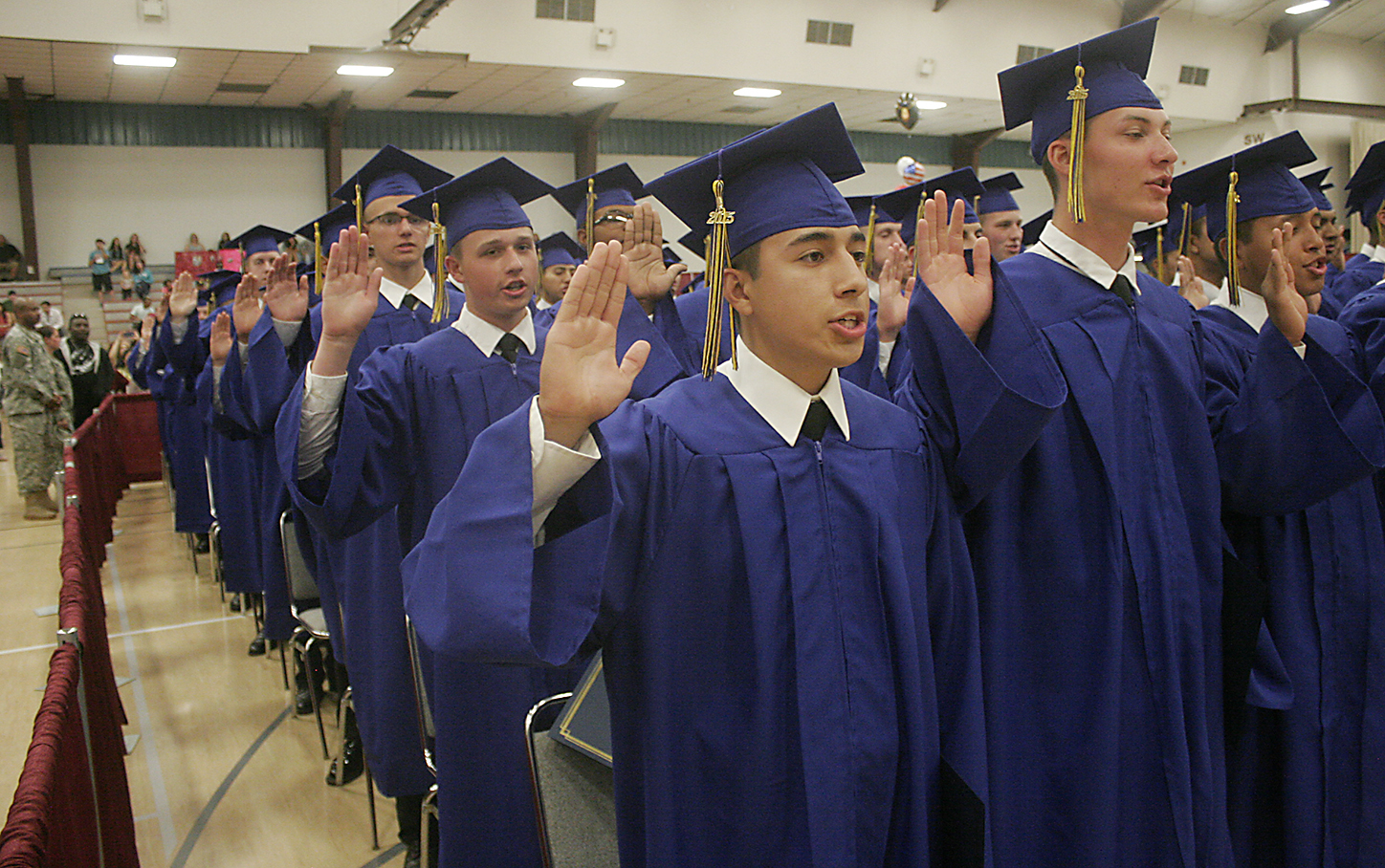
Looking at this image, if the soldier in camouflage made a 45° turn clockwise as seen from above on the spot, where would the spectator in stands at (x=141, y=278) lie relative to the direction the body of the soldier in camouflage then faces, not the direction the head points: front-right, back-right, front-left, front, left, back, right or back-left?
back-left

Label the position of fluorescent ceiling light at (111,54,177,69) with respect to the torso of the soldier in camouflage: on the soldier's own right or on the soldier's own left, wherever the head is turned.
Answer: on the soldier's own left

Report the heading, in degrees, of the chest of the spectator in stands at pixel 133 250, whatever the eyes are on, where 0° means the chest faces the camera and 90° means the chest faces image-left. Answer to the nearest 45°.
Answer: approximately 0°

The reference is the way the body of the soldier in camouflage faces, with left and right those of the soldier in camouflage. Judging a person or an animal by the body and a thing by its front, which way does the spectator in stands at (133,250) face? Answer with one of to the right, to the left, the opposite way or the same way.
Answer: to the right

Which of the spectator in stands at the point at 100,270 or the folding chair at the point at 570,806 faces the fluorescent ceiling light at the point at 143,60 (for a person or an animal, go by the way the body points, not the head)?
the spectator in stands

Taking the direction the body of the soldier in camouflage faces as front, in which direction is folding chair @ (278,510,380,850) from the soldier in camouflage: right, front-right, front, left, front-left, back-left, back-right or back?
right

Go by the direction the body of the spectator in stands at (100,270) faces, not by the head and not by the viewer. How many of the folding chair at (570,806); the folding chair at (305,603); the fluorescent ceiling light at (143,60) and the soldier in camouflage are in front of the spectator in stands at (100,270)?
4

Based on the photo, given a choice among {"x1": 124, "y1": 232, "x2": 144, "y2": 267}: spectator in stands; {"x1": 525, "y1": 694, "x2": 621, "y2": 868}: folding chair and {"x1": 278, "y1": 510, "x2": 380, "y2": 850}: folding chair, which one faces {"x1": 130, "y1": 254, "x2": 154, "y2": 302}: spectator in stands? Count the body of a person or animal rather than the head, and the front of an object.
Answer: {"x1": 124, "y1": 232, "x2": 144, "y2": 267}: spectator in stands

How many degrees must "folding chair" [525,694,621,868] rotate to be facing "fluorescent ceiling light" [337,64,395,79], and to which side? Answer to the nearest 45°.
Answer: approximately 135° to its left

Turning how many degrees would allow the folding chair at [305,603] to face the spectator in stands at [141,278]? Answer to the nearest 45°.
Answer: approximately 135° to its left

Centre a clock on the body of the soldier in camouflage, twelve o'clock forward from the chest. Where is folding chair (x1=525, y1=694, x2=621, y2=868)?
The folding chair is roughly at 3 o'clock from the soldier in camouflage.
